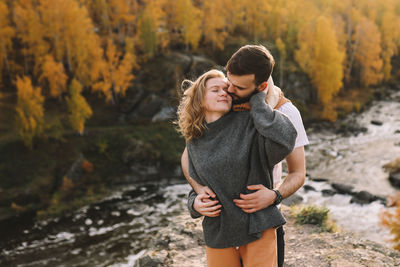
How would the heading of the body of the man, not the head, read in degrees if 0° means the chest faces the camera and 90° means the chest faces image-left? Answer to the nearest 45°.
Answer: approximately 45°

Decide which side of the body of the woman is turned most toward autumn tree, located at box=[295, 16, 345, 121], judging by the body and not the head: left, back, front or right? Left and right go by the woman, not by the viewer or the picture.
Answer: back

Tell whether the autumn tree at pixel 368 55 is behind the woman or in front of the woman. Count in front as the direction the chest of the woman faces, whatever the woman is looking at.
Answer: behind

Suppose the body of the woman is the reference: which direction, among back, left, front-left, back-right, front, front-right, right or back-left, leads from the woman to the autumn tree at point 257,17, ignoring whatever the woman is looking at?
back

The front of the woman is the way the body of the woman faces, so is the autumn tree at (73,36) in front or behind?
behind

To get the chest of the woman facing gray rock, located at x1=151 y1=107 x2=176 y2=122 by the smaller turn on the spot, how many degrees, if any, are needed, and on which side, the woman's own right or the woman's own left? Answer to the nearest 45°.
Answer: approximately 180°

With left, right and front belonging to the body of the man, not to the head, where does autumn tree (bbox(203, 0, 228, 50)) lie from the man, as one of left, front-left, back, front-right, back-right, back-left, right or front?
back-right

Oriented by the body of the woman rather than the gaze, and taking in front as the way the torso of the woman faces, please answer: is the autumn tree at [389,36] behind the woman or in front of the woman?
behind

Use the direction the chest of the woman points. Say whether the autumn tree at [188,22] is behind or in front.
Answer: behind
